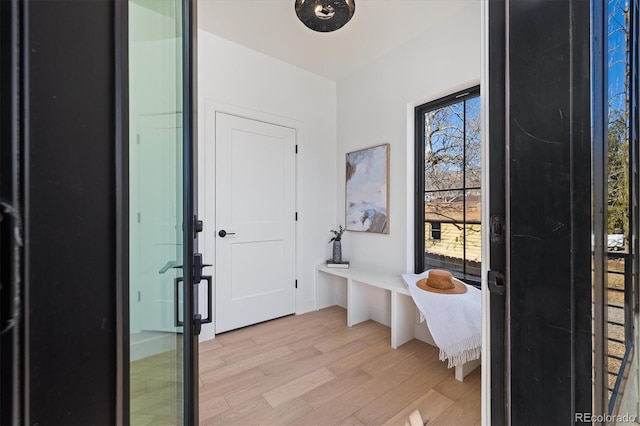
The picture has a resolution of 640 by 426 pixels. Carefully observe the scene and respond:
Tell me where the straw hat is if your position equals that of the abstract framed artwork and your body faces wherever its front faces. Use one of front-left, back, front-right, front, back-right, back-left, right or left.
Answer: left

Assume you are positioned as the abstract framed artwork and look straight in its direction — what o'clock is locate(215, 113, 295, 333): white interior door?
The white interior door is roughly at 1 o'clock from the abstract framed artwork.

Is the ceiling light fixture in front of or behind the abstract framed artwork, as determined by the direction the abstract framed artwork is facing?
in front

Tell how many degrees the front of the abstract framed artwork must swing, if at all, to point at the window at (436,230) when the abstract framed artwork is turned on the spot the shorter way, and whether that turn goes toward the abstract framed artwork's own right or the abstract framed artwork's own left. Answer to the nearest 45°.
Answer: approximately 90° to the abstract framed artwork's own left

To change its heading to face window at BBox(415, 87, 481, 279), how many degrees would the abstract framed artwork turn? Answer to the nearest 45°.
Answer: approximately 90° to its left

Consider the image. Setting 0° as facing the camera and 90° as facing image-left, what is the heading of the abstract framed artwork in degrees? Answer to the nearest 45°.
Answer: approximately 45°

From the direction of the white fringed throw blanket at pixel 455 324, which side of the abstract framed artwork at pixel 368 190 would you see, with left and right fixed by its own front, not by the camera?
left

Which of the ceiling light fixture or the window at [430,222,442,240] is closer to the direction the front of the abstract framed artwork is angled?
the ceiling light fixture
